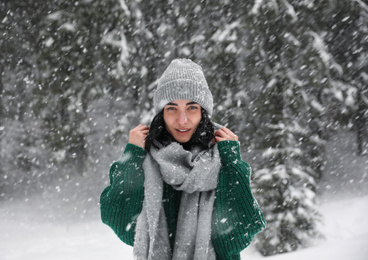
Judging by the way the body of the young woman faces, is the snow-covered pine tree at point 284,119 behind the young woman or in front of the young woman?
behind

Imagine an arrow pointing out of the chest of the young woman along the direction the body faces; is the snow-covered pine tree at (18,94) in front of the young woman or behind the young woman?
behind

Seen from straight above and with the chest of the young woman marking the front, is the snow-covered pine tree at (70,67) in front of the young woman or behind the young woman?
behind

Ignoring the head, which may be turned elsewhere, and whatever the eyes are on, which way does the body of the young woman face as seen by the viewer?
toward the camera
